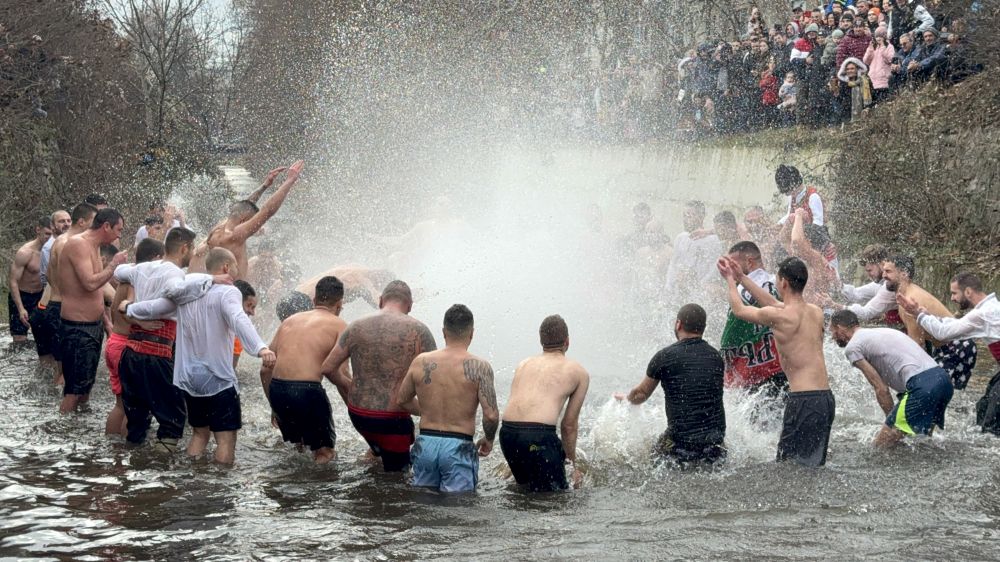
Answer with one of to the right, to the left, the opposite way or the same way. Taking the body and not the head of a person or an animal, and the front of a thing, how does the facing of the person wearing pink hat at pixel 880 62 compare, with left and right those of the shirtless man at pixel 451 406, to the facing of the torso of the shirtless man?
the opposite way

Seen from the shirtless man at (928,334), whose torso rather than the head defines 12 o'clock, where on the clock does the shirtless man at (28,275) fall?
the shirtless man at (28,275) is roughly at 12 o'clock from the shirtless man at (928,334).

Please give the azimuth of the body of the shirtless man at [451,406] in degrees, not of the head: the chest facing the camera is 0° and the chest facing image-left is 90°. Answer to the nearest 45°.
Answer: approximately 180°

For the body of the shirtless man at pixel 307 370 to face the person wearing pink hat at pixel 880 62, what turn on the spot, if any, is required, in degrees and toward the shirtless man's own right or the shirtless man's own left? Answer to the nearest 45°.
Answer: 0° — they already face them

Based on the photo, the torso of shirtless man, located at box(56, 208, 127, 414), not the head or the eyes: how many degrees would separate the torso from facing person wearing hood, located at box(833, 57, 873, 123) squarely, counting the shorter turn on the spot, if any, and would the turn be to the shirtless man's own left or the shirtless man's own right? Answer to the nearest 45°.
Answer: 0° — they already face them

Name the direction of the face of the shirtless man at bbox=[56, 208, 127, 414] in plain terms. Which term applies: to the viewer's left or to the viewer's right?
to the viewer's right

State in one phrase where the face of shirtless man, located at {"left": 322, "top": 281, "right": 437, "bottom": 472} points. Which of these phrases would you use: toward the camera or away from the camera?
away from the camera

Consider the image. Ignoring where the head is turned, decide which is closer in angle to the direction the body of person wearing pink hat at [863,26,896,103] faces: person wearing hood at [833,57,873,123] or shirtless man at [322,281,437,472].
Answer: the shirtless man

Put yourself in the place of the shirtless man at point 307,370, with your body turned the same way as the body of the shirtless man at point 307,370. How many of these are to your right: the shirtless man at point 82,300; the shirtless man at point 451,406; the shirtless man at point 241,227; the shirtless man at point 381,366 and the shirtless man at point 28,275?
2

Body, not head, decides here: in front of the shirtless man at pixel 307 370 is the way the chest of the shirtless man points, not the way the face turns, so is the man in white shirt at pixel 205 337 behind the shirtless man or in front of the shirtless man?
behind

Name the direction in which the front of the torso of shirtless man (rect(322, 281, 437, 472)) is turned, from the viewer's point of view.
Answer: away from the camera

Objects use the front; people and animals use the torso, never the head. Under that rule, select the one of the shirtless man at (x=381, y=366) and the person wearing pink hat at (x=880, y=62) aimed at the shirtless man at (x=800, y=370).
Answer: the person wearing pink hat

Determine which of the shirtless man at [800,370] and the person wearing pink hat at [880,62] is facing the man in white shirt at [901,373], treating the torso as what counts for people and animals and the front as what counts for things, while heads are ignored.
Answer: the person wearing pink hat

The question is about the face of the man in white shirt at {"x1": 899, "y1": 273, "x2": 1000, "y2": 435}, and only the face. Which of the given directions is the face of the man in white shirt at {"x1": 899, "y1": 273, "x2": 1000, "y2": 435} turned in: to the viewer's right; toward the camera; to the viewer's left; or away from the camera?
to the viewer's left

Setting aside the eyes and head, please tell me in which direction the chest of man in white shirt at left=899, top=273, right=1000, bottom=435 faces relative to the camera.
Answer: to the viewer's left
